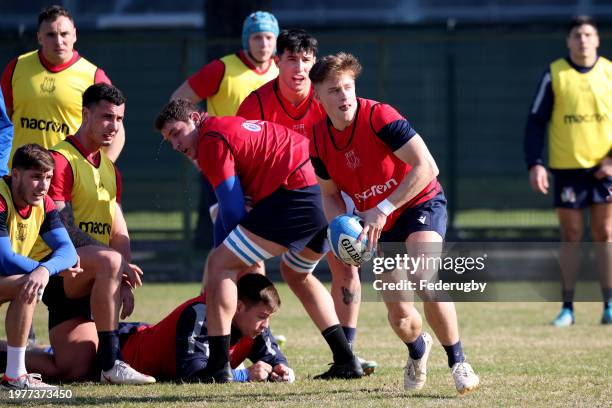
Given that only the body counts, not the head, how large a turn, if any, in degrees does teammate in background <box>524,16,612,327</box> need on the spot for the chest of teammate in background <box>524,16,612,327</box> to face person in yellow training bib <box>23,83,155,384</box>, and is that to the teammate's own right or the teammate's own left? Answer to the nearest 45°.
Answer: approximately 45° to the teammate's own right

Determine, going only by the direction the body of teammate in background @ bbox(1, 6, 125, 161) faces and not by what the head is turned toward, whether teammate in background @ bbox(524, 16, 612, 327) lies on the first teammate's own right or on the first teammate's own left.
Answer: on the first teammate's own left

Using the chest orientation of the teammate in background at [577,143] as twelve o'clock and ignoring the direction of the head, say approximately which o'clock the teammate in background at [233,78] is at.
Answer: the teammate in background at [233,78] is roughly at 2 o'clock from the teammate in background at [577,143].

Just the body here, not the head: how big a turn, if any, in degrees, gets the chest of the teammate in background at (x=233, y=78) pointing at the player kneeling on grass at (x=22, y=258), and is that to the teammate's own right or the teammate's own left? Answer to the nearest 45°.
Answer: approximately 90° to the teammate's own right

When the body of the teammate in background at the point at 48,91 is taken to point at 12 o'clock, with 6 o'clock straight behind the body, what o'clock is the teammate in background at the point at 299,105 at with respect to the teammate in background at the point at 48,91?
the teammate in background at the point at 299,105 is roughly at 10 o'clock from the teammate in background at the point at 48,91.

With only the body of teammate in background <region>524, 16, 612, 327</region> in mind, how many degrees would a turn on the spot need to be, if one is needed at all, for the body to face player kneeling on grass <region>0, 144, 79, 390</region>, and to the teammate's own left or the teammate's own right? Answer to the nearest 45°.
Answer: approximately 45° to the teammate's own right

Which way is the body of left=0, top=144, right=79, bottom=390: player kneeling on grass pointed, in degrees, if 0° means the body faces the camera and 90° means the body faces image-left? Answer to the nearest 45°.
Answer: approximately 315°

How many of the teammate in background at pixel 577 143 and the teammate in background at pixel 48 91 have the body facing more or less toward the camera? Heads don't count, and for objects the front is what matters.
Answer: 2

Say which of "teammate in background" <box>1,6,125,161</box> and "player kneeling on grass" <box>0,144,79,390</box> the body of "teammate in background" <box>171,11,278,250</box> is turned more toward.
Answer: the player kneeling on grass
